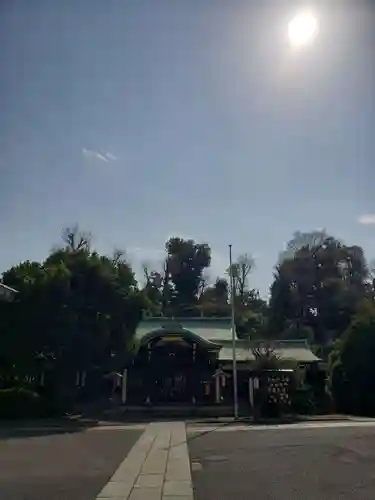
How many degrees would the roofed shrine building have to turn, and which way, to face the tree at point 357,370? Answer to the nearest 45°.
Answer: approximately 90° to its left

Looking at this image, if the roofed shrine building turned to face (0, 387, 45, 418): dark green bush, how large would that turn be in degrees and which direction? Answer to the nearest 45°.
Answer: approximately 45° to its right

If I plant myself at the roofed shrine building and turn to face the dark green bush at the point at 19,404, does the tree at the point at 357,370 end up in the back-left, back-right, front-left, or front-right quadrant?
back-left

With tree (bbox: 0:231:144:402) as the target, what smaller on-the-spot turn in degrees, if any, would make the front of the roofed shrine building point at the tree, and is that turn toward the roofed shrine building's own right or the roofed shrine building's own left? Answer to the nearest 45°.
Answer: approximately 45° to the roofed shrine building's own right

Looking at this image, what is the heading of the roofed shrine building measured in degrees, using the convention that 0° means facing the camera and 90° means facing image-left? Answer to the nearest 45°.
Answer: approximately 0°

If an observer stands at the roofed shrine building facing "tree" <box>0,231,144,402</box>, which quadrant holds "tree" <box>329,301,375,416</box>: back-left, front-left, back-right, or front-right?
back-left
